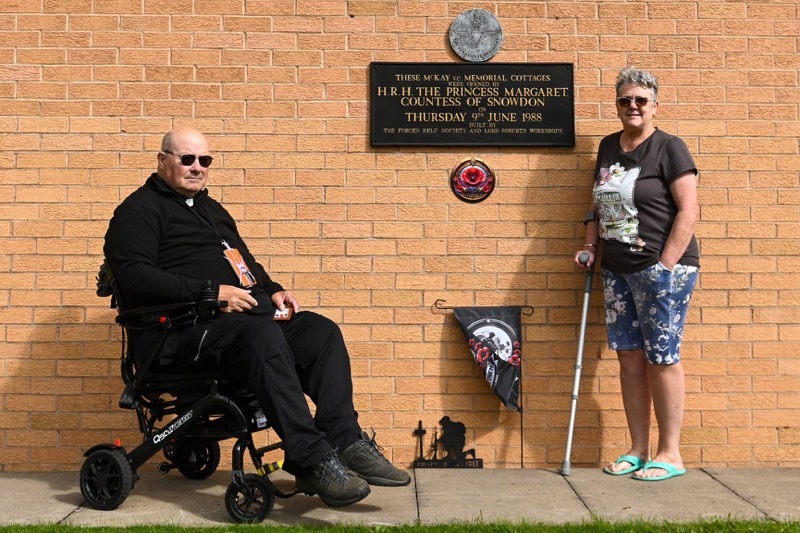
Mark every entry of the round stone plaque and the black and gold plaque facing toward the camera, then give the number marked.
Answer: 2

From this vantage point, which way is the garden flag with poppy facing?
toward the camera

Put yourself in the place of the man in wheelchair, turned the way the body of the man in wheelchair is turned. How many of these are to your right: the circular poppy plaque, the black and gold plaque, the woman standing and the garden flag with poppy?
0

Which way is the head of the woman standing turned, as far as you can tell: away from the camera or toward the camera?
toward the camera

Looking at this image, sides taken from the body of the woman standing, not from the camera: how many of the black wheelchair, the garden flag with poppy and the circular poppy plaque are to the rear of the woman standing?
0

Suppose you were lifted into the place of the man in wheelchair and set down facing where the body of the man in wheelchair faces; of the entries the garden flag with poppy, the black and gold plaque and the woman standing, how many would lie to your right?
0

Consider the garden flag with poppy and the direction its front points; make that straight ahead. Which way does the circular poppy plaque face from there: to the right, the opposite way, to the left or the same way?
the same way

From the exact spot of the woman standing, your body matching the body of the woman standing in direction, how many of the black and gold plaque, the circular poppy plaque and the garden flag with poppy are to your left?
0

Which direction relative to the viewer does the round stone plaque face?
toward the camera

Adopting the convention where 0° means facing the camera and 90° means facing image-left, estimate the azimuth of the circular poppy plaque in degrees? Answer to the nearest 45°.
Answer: approximately 0°

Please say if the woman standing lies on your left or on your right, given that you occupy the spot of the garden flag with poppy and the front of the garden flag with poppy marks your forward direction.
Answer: on your left

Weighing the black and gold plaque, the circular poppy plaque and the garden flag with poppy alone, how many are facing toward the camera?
3

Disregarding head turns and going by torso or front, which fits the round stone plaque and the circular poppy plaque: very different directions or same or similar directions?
same or similar directions

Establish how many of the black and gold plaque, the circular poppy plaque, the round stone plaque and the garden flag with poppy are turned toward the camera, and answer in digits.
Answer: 4

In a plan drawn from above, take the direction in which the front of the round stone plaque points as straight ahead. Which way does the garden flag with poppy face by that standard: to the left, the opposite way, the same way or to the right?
the same way
